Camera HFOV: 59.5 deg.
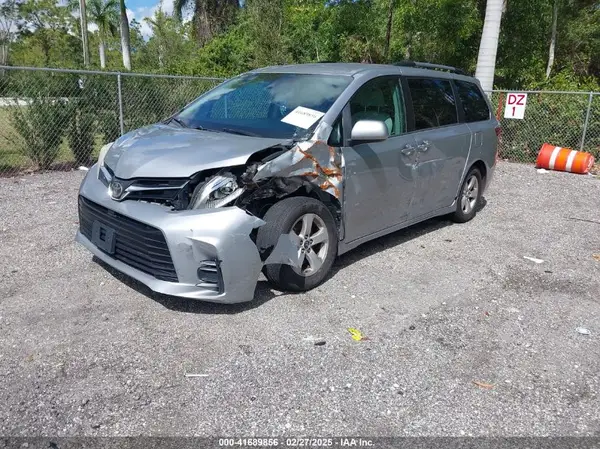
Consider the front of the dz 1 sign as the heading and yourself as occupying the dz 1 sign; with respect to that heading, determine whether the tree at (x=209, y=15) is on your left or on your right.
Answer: on your right

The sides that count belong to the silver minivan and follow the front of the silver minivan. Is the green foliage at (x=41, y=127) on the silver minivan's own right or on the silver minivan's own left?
on the silver minivan's own right

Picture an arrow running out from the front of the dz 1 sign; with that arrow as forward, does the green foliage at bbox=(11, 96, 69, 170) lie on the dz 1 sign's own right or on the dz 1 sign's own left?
on the dz 1 sign's own right

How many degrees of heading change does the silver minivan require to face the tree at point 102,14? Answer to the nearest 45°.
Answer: approximately 135° to its right

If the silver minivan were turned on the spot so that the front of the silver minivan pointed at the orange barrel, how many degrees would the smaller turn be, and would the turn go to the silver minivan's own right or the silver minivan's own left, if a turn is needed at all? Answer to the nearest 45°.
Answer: approximately 180°

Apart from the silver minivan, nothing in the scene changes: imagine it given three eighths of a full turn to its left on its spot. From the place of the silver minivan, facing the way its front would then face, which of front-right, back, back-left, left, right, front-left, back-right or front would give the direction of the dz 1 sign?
front-left

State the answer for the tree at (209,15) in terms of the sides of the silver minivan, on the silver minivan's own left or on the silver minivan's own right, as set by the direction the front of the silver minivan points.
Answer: on the silver minivan's own right

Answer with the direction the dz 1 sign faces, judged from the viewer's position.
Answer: facing the viewer

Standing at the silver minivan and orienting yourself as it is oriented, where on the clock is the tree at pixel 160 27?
The tree is roughly at 4 o'clock from the silver minivan.

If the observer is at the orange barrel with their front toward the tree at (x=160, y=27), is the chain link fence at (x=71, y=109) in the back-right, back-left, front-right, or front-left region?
front-left

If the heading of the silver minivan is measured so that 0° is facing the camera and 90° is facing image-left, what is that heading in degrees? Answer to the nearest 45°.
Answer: approximately 45°
